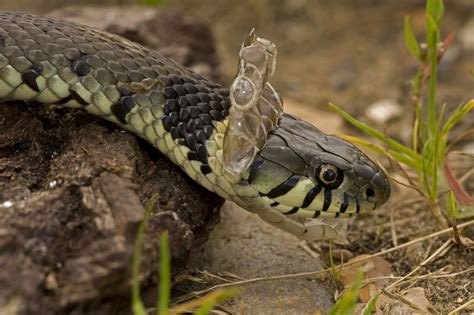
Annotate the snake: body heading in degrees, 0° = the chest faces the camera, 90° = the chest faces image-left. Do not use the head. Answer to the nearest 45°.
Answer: approximately 270°

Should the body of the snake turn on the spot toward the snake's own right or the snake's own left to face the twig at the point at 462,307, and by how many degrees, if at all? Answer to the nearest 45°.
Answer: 0° — it already faces it

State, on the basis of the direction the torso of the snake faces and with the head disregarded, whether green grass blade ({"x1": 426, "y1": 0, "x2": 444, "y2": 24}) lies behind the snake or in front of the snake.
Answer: in front

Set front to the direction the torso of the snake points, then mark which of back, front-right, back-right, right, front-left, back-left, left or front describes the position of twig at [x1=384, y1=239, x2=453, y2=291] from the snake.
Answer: front

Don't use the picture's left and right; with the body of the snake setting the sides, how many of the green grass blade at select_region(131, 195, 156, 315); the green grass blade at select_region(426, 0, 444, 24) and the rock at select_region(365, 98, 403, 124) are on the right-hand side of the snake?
1

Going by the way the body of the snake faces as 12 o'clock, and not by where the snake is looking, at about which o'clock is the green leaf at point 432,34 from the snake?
The green leaf is roughly at 11 o'clock from the snake.

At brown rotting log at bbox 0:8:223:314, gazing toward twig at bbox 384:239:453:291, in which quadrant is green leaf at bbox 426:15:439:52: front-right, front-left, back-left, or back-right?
front-left

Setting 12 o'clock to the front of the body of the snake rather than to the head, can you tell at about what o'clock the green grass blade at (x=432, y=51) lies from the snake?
The green grass blade is roughly at 11 o'clock from the snake.

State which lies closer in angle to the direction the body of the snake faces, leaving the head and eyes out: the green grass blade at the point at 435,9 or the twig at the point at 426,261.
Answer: the twig

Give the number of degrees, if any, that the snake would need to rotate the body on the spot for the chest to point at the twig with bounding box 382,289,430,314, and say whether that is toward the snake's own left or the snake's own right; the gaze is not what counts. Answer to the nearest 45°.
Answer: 0° — it already faces it

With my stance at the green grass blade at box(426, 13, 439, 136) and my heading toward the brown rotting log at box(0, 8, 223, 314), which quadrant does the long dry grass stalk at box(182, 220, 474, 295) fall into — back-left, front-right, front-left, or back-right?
front-left
